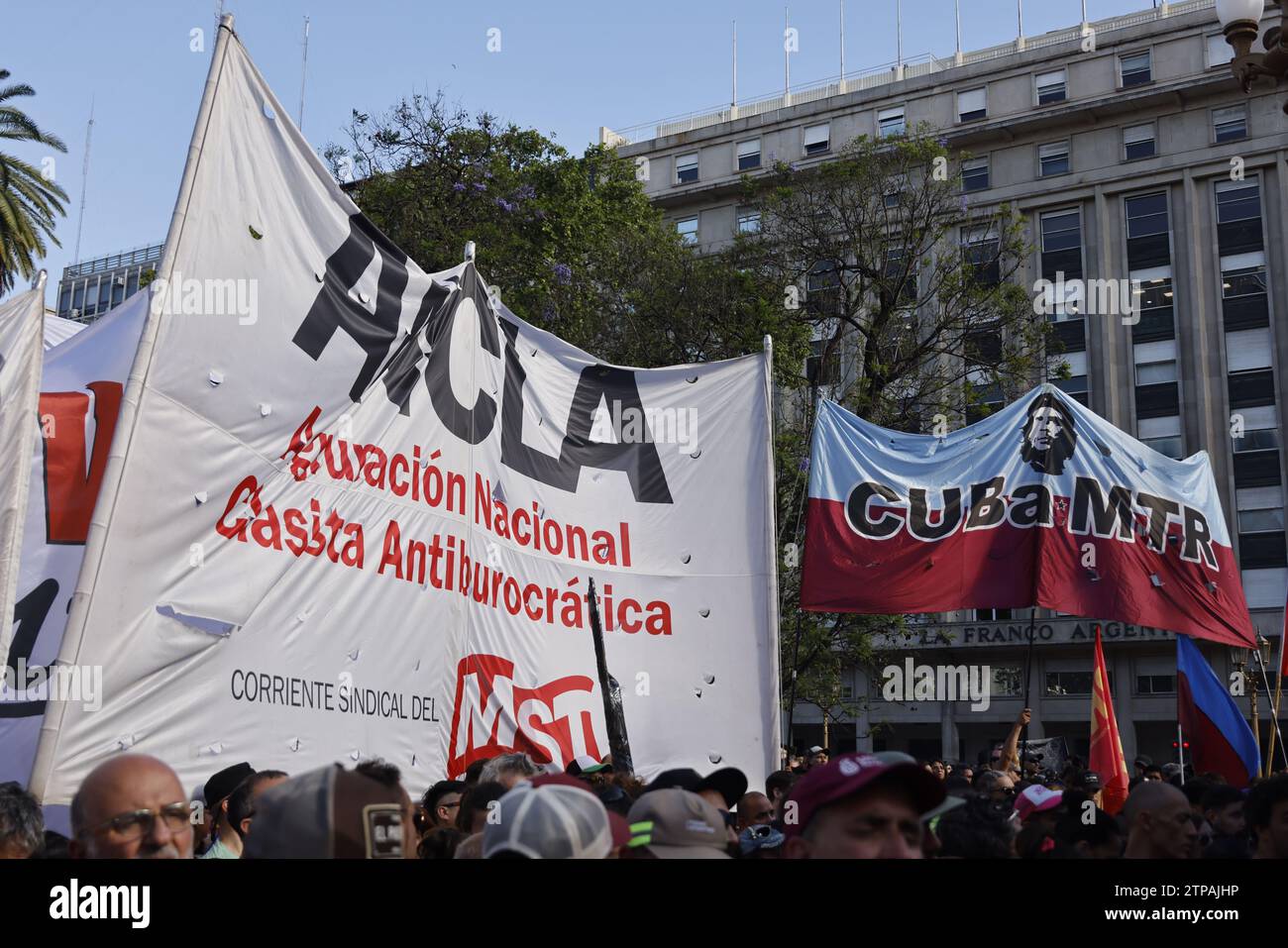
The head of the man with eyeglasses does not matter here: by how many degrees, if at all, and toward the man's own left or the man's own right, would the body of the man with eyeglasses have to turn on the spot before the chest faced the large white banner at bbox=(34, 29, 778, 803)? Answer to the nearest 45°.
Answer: approximately 135° to the man's own left

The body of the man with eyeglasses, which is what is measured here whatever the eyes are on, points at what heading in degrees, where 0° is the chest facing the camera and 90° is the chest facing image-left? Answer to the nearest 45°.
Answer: approximately 315°

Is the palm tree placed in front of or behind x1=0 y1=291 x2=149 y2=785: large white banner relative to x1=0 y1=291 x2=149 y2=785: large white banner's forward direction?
behind

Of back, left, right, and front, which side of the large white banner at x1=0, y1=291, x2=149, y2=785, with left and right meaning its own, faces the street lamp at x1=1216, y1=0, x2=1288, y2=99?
left

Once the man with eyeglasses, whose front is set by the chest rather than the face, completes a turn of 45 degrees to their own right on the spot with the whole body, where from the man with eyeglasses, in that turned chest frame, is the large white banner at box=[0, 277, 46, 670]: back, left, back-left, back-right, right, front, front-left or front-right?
back

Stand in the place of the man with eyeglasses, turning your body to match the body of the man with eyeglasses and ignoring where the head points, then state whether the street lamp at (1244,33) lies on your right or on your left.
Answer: on your left
